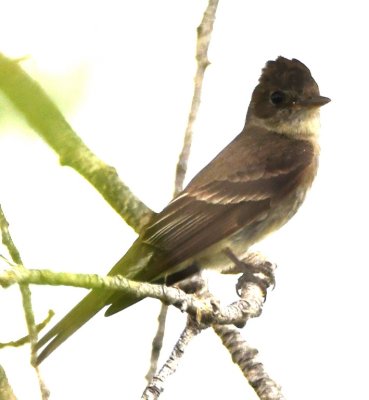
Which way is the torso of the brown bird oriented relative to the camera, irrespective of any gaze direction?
to the viewer's right

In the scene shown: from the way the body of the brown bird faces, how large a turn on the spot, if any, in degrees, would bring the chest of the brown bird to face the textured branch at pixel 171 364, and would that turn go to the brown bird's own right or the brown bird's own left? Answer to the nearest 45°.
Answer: approximately 135° to the brown bird's own right

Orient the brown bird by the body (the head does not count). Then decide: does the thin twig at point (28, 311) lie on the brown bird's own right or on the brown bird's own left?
on the brown bird's own right
